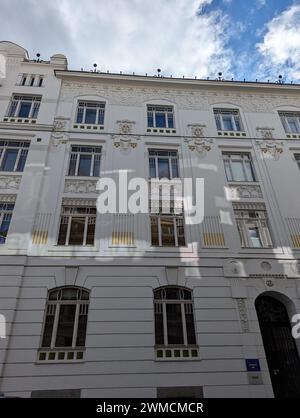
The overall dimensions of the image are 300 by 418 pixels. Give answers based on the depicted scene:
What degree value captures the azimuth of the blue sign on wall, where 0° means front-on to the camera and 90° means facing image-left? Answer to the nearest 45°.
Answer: approximately 0°

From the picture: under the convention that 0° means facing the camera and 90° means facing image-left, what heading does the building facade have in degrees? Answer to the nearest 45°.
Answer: approximately 0°
